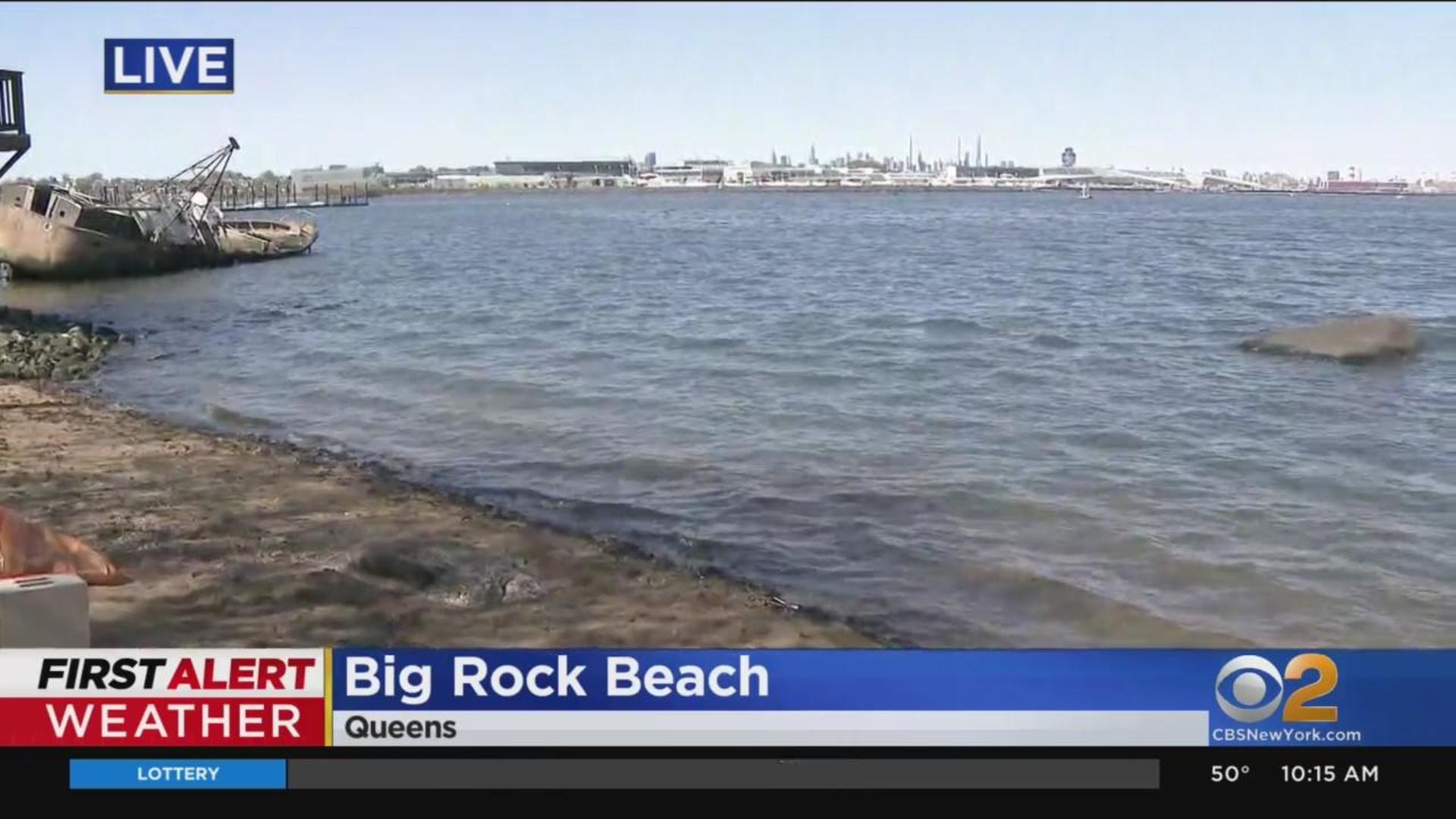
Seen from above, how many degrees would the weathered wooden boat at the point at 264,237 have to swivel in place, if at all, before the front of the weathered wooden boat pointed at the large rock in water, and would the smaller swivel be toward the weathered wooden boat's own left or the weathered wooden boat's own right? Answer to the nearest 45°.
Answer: approximately 90° to the weathered wooden boat's own right

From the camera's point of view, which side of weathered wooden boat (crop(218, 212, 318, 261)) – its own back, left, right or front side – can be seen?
right

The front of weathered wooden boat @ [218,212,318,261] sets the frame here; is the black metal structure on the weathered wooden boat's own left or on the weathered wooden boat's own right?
on the weathered wooden boat's own right

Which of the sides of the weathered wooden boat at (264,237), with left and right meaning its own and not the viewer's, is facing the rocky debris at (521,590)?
right

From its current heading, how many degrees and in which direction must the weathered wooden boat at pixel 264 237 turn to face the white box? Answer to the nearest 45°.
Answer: approximately 90° to its right

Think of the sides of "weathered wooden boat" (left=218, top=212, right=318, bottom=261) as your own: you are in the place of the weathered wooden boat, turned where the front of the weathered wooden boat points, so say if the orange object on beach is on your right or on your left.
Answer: on your right
